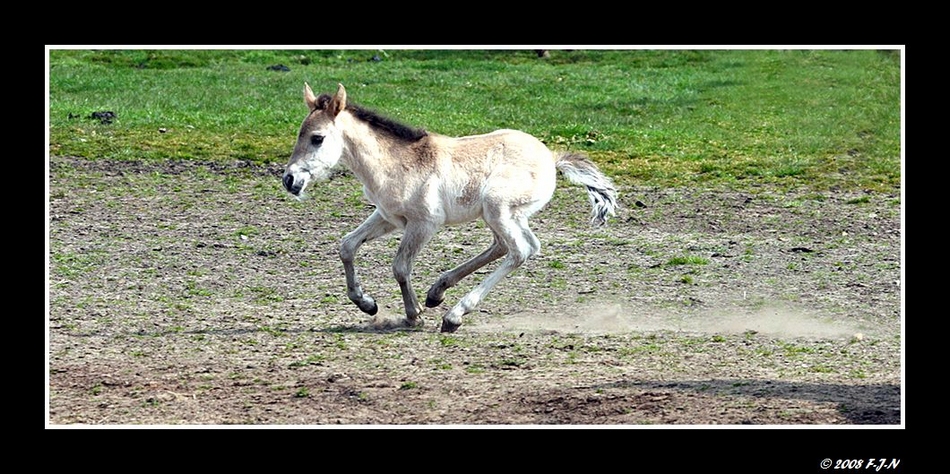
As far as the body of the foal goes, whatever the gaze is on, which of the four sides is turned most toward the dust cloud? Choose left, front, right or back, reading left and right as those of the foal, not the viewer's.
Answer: back

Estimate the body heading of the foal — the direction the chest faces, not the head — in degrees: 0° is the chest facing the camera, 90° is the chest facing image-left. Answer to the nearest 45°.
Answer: approximately 90°
